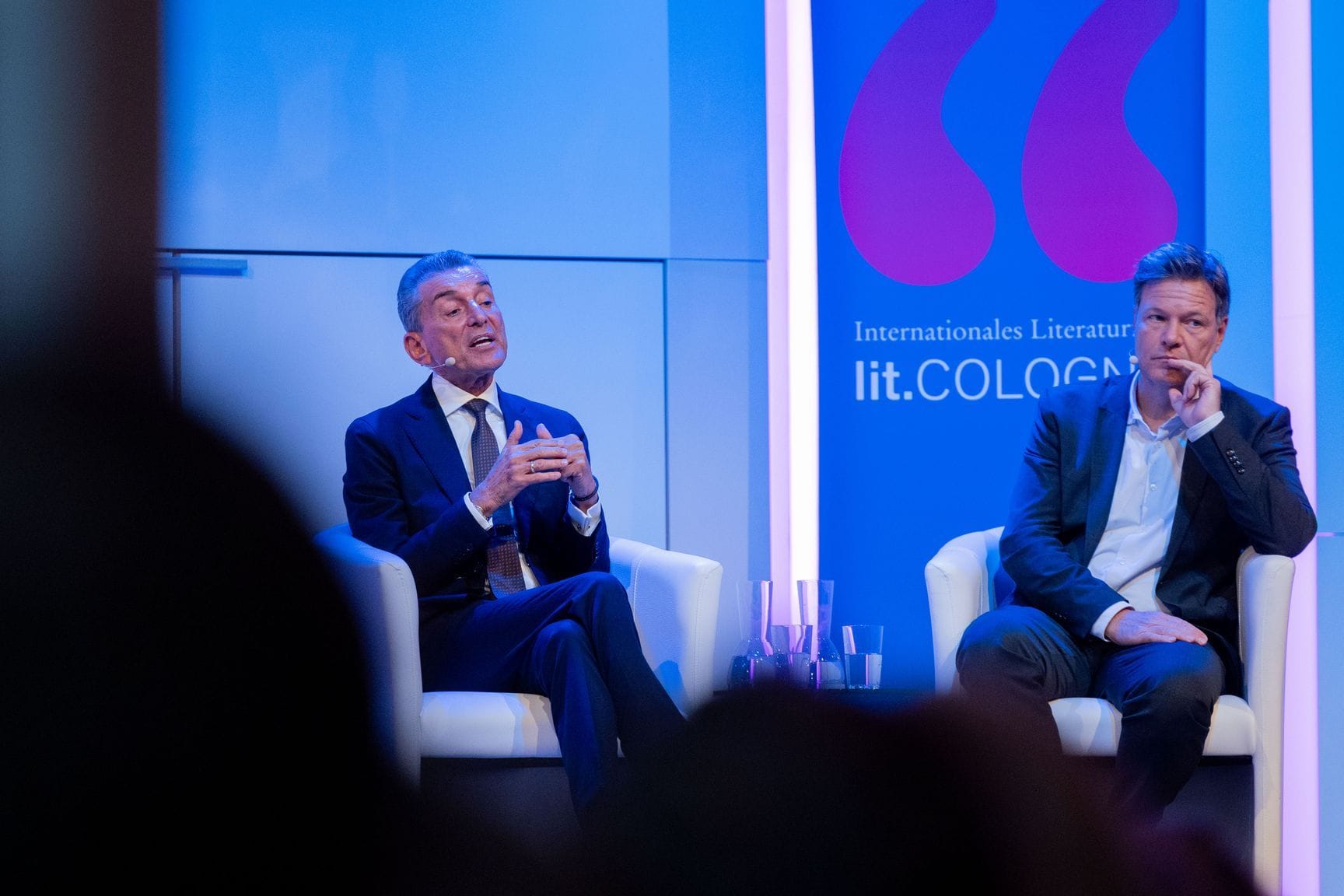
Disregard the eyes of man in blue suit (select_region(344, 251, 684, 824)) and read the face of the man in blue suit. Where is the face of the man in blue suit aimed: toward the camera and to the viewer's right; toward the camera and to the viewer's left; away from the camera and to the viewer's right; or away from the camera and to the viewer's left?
toward the camera and to the viewer's right

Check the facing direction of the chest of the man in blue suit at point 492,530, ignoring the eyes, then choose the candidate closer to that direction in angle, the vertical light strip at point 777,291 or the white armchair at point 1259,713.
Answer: the white armchair

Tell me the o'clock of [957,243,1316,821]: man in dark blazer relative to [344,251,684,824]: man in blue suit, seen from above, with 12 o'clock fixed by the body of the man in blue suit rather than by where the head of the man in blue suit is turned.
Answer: The man in dark blazer is roughly at 11 o'clock from the man in blue suit.

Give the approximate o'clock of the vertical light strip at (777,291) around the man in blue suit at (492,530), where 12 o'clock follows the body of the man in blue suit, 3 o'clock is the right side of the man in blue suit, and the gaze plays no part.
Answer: The vertical light strip is roughly at 9 o'clock from the man in blue suit.

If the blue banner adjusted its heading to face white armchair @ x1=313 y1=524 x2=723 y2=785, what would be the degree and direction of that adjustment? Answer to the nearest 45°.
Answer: approximately 45° to its right

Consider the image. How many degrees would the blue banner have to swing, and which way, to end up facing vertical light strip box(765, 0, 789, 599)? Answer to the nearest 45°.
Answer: approximately 90° to its right

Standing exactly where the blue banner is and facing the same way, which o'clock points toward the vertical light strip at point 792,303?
The vertical light strip is roughly at 3 o'clock from the blue banner.

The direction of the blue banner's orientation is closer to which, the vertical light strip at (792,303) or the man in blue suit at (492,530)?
the man in blue suit

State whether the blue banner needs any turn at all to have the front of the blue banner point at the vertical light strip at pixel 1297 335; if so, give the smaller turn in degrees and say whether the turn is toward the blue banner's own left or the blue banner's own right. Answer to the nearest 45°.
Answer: approximately 90° to the blue banner's own left

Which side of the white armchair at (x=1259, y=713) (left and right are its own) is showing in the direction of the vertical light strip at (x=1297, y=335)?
back

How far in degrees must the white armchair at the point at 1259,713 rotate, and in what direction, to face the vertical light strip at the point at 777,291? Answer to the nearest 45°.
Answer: approximately 135° to its right

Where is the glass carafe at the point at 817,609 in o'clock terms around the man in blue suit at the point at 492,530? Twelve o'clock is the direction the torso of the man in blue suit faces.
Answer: The glass carafe is roughly at 10 o'clock from the man in blue suit.

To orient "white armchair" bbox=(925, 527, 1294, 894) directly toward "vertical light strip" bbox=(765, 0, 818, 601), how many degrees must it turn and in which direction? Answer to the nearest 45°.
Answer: approximately 135° to its right

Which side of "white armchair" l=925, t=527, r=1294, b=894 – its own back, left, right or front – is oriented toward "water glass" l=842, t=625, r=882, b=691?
right
